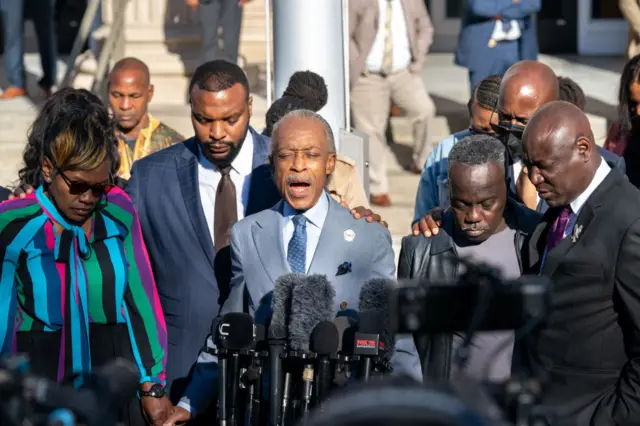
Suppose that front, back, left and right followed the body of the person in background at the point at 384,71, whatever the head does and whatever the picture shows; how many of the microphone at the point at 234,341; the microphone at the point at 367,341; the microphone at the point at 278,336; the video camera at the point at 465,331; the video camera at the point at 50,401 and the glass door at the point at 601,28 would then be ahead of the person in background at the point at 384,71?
5

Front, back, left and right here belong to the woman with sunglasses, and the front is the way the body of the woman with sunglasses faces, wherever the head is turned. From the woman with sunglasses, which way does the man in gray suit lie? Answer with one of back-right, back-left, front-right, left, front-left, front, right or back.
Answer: left

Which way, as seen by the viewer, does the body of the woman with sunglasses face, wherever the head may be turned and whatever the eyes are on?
toward the camera

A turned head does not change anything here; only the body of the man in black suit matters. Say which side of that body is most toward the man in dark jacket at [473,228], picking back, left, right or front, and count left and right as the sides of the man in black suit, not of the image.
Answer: right

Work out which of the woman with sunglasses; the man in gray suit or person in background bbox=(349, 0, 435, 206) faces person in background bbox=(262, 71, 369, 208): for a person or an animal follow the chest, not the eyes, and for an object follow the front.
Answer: person in background bbox=(349, 0, 435, 206)

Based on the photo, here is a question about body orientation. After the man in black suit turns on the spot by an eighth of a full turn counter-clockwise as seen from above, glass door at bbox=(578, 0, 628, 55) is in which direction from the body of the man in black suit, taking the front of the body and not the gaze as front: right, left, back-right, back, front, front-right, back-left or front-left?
back

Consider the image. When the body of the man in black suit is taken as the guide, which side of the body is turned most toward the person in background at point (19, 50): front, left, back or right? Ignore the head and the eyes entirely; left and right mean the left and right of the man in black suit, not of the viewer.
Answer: right

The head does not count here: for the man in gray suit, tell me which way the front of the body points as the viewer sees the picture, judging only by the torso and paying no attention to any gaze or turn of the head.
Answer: toward the camera

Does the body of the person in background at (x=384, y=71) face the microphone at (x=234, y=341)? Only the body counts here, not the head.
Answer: yes

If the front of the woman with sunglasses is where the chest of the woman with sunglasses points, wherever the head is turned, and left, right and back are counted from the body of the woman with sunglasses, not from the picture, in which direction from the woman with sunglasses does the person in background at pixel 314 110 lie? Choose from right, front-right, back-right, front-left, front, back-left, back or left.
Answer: back-left

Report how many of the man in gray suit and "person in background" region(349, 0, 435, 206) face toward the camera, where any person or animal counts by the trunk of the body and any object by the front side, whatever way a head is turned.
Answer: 2

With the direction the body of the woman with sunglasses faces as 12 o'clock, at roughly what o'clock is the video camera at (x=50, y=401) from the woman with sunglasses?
The video camera is roughly at 12 o'clock from the woman with sunglasses.

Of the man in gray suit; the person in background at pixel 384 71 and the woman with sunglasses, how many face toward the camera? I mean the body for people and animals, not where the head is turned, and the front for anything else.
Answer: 3

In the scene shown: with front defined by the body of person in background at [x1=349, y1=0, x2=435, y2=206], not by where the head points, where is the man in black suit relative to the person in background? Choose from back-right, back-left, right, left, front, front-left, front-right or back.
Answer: front
